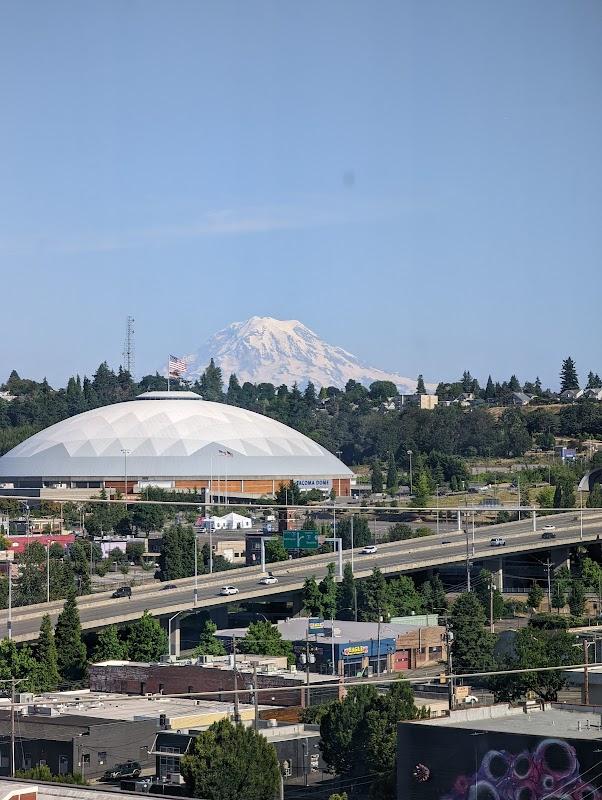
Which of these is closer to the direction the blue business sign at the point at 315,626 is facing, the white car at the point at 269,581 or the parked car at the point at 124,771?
the parked car

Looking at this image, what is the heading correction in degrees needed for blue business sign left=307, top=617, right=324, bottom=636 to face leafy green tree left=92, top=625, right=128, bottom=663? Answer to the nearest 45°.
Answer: approximately 45° to its right

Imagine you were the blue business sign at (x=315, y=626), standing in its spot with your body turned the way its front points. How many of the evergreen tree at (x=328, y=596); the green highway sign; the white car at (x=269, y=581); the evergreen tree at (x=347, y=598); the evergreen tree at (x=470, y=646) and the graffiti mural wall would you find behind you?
4

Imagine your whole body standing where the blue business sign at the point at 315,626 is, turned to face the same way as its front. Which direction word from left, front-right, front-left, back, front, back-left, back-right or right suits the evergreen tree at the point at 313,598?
back

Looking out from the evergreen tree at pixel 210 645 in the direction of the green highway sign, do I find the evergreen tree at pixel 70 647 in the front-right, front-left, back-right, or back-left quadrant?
back-left

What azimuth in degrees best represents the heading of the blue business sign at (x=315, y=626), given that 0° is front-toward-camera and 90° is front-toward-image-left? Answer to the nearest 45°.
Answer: approximately 0°

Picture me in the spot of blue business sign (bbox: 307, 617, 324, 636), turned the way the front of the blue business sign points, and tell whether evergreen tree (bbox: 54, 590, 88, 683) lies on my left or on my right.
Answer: on my right

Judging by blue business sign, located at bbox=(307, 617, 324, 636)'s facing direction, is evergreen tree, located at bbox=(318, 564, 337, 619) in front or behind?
behind

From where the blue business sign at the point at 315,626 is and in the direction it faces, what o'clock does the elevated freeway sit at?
The elevated freeway is roughly at 6 o'clock from the blue business sign.

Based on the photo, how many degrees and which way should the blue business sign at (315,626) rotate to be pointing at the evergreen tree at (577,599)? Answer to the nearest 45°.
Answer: approximately 135° to its left

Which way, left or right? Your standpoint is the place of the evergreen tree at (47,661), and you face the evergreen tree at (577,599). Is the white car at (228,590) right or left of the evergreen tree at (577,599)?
left

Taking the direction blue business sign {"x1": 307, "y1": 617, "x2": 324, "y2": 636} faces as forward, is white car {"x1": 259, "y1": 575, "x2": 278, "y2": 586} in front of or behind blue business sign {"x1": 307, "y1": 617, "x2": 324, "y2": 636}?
behind

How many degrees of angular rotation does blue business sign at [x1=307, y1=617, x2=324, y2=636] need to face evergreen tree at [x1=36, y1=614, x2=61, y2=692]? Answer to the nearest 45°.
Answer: approximately 45° to its right
